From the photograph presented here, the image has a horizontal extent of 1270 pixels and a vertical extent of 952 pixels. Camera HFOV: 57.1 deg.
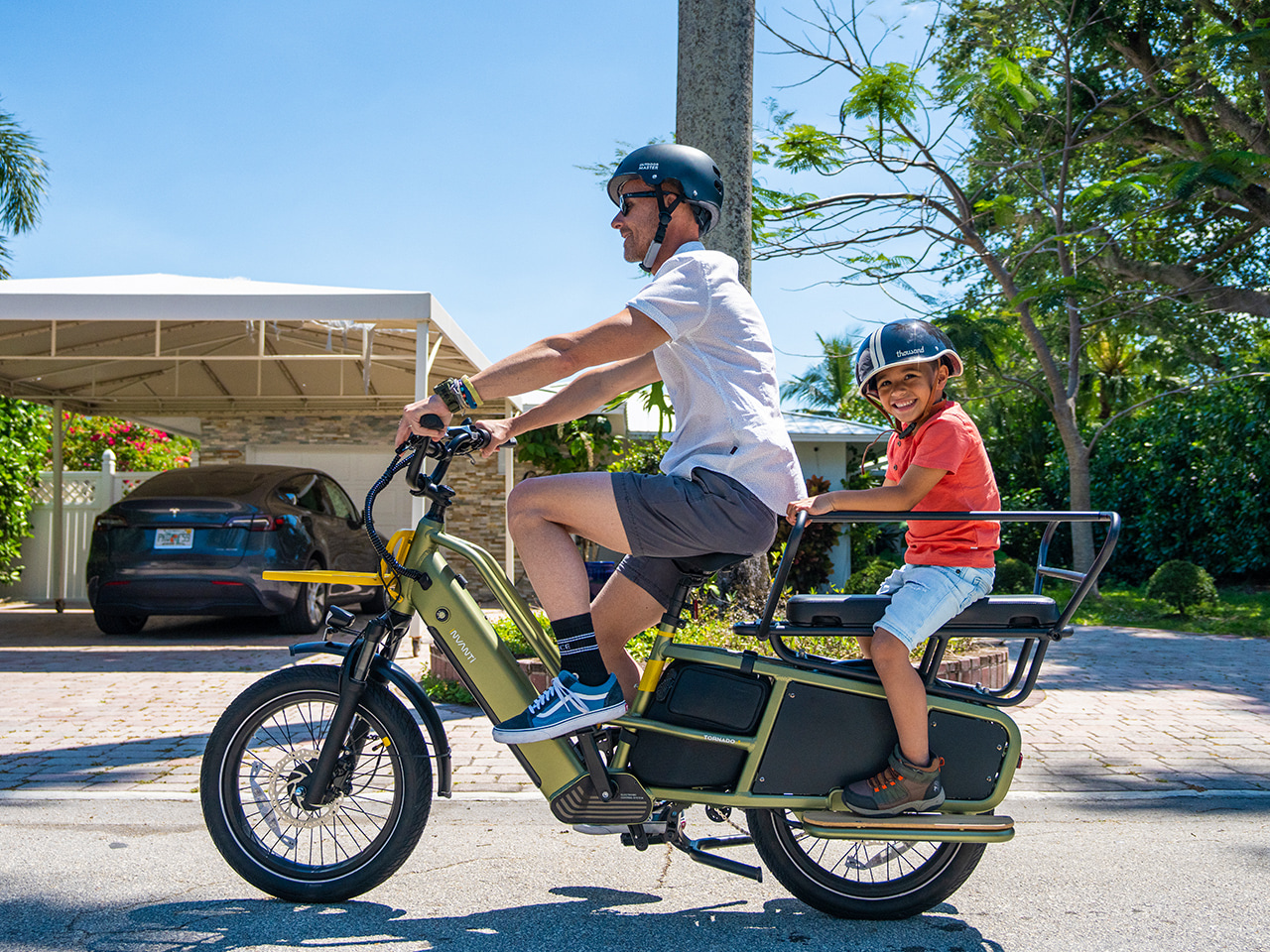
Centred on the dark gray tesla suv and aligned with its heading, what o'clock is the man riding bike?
The man riding bike is roughly at 4 o'clock from the dark gray tesla suv.

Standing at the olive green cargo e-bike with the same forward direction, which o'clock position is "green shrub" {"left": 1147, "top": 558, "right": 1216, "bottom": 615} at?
The green shrub is roughly at 4 o'clock from the olive green cargo e-bike.

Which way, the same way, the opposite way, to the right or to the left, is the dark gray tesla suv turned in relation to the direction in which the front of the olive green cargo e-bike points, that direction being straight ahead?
to the right

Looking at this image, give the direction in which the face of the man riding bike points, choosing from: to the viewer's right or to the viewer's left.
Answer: to the viewer's left

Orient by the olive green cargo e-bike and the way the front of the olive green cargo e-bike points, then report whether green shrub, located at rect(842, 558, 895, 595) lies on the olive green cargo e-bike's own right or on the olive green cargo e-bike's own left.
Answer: on the olive green cargo e-bike's own right

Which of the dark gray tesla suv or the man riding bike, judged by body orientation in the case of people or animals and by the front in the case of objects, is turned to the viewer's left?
the man riding bike

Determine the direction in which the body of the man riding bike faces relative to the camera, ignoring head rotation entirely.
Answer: to the viewer's left

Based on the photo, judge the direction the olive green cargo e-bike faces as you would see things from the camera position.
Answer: facing to the left of the viewer

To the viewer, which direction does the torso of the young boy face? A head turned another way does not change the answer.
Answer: to the viewer's left

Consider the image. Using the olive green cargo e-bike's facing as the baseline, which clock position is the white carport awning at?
The white carport awning is roughly at 2 o'clock from the olive green cargo e-bike.

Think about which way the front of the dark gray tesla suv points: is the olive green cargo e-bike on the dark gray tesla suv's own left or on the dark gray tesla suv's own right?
on the dark gray tesla suv's own right

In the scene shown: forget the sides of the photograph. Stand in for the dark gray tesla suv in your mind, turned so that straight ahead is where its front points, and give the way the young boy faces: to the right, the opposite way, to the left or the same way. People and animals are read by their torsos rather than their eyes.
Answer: to the left

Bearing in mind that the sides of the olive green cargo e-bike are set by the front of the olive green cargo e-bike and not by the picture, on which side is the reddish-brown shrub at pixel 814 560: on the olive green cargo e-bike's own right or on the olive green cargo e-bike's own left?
on the olive green cargo e-bike's own right

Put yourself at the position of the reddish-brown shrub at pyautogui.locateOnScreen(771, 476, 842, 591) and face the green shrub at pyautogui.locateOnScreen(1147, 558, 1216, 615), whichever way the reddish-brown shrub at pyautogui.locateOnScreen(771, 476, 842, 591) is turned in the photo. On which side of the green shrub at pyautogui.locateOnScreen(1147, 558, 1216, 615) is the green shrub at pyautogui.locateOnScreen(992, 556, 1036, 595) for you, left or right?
left
